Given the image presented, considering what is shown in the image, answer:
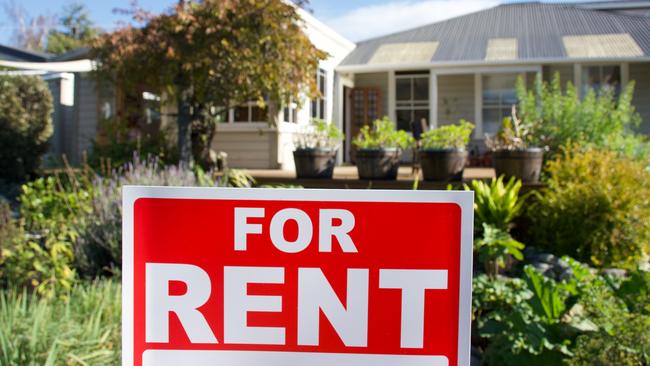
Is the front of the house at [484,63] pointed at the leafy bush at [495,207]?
yes

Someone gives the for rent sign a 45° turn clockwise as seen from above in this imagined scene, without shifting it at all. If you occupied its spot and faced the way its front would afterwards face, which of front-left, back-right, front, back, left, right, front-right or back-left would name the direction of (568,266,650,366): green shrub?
back

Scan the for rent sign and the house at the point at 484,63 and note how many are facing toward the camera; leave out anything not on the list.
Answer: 2

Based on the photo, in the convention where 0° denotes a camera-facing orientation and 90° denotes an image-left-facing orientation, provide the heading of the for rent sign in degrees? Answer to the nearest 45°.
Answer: approximately 0°

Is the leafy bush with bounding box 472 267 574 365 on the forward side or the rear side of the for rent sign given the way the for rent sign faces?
on the rear side

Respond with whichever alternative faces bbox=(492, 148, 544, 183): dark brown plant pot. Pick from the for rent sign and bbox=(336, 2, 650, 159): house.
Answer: the house

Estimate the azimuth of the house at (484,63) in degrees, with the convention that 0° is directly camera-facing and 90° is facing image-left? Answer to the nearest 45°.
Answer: approximately 0°

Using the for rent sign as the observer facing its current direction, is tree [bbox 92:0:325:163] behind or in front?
behind

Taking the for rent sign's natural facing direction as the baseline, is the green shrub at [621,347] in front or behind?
behind

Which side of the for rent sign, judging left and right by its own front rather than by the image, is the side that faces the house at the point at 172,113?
back

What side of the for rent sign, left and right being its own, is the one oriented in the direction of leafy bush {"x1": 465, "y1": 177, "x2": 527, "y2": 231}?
back

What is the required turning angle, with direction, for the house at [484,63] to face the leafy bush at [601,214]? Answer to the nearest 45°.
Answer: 0° — it already faces it
